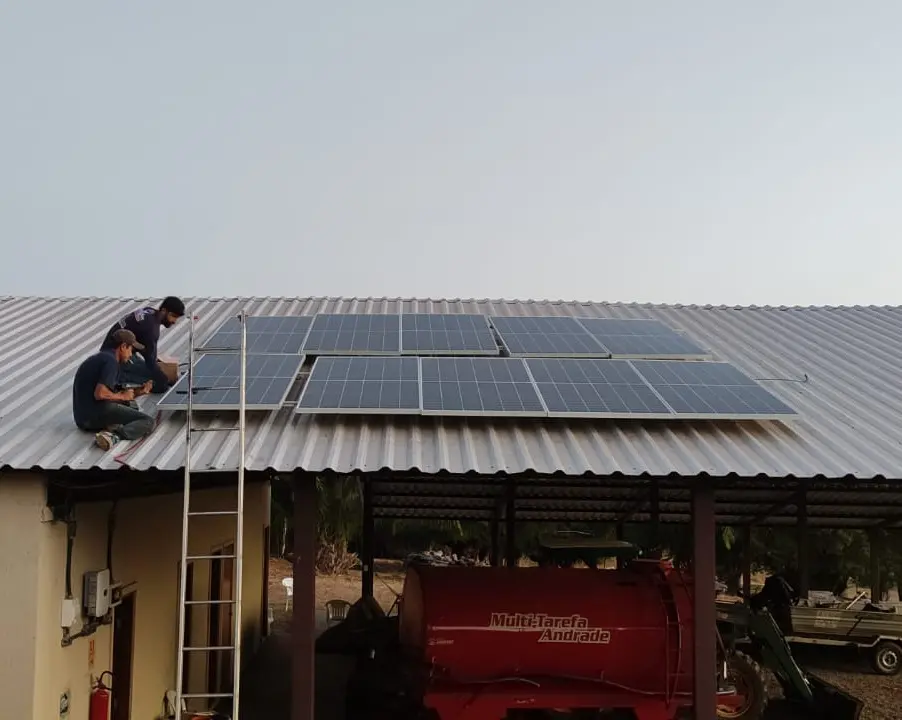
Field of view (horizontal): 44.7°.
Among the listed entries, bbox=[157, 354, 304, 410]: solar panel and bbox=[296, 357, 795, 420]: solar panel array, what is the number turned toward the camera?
2

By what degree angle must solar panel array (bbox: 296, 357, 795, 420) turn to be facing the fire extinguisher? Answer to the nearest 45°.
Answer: approximately 90° to its right

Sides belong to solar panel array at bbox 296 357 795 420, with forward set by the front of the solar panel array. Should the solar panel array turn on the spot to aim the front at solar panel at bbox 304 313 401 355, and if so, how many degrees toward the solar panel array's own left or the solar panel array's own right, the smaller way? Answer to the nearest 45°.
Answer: approximately 135° to the solar panel array's own right

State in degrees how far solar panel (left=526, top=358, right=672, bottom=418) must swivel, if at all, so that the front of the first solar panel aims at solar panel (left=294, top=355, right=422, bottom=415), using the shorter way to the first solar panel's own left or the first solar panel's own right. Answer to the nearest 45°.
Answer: approximately 90° to the first solar panel's own right

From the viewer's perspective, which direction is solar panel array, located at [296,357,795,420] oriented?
toward the camera

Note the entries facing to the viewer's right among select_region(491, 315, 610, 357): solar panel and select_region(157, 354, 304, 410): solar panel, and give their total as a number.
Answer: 0

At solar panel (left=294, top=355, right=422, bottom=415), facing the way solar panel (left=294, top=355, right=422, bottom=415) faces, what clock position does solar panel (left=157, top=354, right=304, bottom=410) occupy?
The solar panel (left=157, top=354, right=304, bottom=410) is roughly at 3 o'clock from the solar panel (left=294, top=355, right=422, bottom=415).

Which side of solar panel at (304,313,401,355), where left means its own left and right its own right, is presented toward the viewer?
front

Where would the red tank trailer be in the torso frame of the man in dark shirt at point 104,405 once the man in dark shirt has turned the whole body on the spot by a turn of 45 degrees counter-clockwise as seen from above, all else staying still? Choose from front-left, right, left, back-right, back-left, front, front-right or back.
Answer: front-right

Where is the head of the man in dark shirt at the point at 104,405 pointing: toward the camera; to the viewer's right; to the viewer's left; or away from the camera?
to the viewer's right

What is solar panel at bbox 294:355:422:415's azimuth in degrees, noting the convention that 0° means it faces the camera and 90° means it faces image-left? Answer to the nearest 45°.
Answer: approximately 0°

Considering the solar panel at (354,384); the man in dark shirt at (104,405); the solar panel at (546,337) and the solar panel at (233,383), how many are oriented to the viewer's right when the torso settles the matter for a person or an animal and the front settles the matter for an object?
1

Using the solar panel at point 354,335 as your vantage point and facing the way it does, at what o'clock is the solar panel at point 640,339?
the solar panel at point 640,339 is roughly at 9 o'clock from the solar panel at point 354,335.
